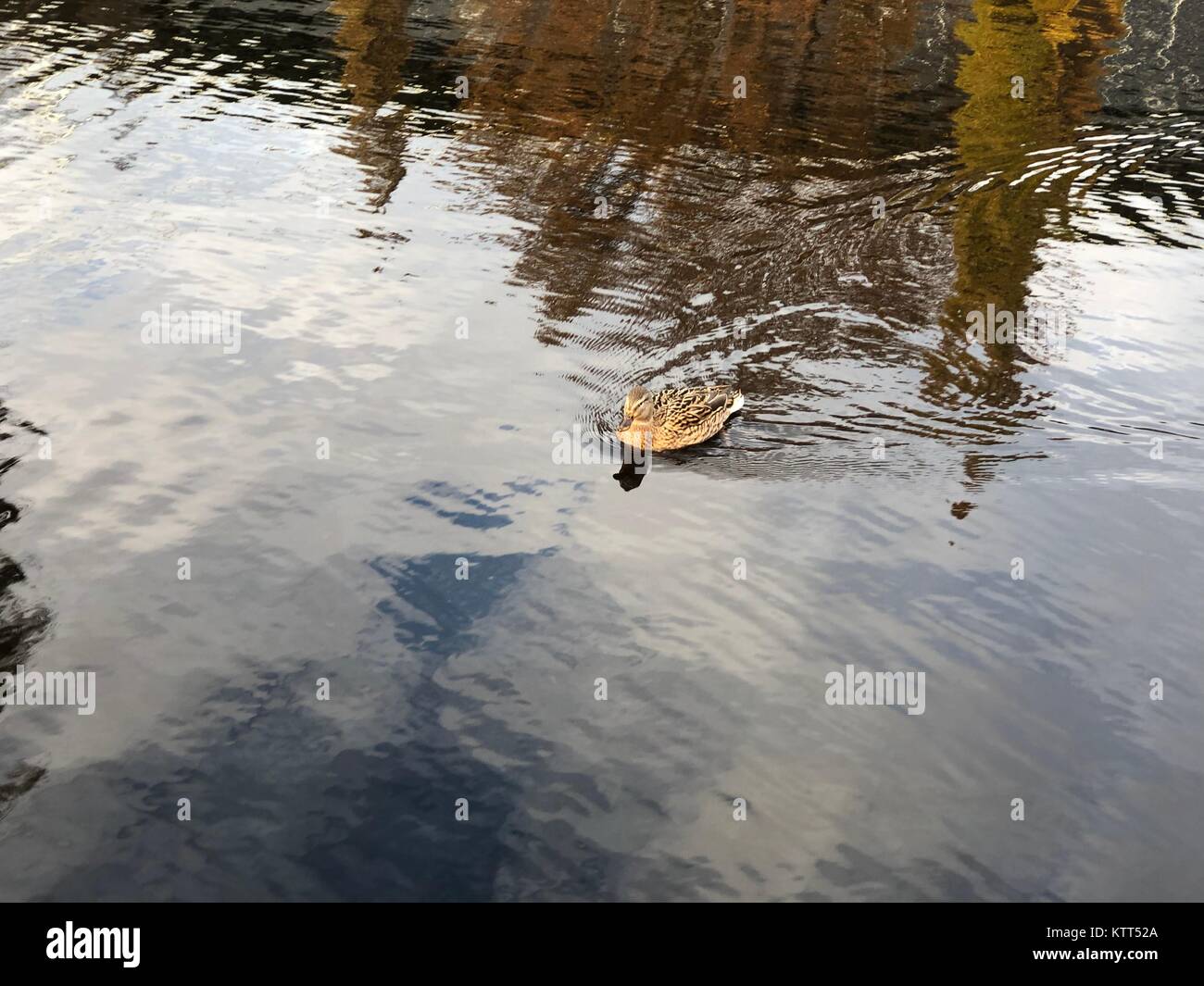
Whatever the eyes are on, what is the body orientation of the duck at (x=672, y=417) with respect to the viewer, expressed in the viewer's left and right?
facing the viewer and to the left of the viewer
